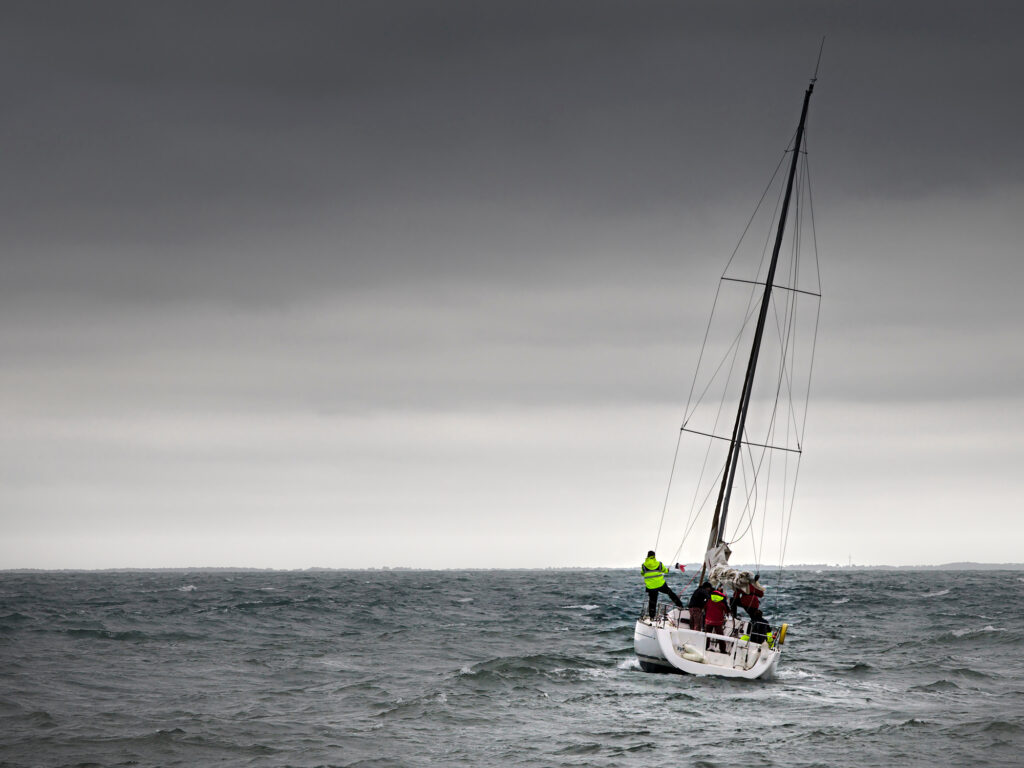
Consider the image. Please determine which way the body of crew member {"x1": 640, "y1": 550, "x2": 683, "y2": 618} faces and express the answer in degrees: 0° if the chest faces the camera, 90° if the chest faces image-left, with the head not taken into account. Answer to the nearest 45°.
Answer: approximately 180°

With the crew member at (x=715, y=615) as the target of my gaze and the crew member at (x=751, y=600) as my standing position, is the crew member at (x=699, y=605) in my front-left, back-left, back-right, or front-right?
front-right

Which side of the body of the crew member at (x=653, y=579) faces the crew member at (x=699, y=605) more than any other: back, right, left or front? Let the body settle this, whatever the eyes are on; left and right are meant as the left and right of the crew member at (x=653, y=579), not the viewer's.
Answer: right

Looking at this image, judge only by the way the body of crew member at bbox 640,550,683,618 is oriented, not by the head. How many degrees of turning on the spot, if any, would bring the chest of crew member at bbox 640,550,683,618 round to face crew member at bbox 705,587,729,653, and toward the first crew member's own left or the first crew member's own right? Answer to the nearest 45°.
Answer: approximately 135° to the first crew member's own right

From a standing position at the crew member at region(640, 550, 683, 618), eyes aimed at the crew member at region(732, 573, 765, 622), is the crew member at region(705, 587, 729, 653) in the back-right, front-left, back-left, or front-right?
front-right

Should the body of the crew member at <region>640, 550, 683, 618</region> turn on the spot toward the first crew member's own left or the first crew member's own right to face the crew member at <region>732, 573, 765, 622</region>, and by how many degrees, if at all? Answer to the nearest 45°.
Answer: approximately 90° to the first crew member's own right

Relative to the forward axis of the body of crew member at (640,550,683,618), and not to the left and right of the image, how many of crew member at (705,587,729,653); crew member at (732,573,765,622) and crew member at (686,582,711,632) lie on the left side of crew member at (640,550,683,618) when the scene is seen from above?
0
